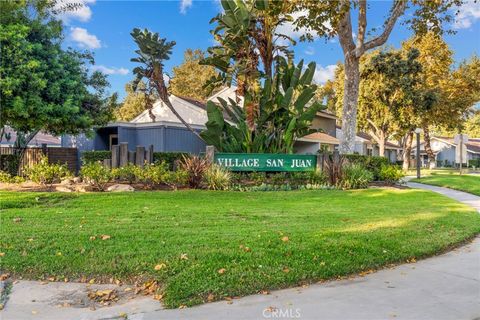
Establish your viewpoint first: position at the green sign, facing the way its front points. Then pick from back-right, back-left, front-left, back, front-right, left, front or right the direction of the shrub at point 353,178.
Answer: left

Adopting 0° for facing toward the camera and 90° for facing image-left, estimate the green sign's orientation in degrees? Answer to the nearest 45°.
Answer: approximately 0°

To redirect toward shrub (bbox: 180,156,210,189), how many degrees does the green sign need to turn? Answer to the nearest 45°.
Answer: approximately 45° to its right

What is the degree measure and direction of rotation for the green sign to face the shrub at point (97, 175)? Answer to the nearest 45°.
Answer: approximately 45° to its right

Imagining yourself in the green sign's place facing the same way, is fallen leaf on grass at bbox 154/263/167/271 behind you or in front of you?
in front

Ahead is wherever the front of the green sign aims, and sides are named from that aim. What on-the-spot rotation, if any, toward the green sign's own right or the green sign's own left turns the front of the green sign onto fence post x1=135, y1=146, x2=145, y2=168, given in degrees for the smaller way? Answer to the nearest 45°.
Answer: approximately 90° to the green sign's own right

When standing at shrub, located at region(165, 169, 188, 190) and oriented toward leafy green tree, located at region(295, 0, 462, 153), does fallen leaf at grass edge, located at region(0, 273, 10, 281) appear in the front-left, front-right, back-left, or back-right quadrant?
back-right

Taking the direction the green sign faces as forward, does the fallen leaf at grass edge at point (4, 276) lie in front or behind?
in front

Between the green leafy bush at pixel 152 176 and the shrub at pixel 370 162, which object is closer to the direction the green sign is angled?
the green leafy bush

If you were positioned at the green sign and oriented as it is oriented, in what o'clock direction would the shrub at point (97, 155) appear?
The shrub is roughly at 3 o'clock from the green sign.

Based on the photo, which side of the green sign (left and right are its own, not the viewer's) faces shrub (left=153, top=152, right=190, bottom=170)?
right

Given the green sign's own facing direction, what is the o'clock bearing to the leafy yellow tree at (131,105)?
The leafy yellow tree is roughly at 5 o'clock from the green sign.

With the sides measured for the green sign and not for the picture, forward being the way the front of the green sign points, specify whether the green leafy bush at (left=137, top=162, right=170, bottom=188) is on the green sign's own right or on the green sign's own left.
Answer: on the green sign's own right

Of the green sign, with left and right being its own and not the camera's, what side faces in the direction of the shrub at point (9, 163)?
right

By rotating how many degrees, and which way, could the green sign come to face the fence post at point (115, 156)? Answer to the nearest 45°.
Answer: approximately 90° to its right

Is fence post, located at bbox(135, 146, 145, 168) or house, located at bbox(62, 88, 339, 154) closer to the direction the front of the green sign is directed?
the fence post
